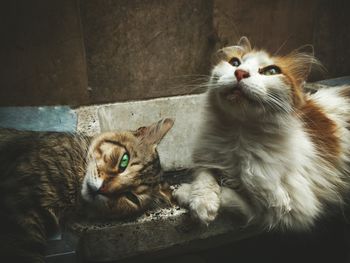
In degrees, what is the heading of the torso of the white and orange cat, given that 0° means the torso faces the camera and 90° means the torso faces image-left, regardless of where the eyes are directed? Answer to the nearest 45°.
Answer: approximately 45°
